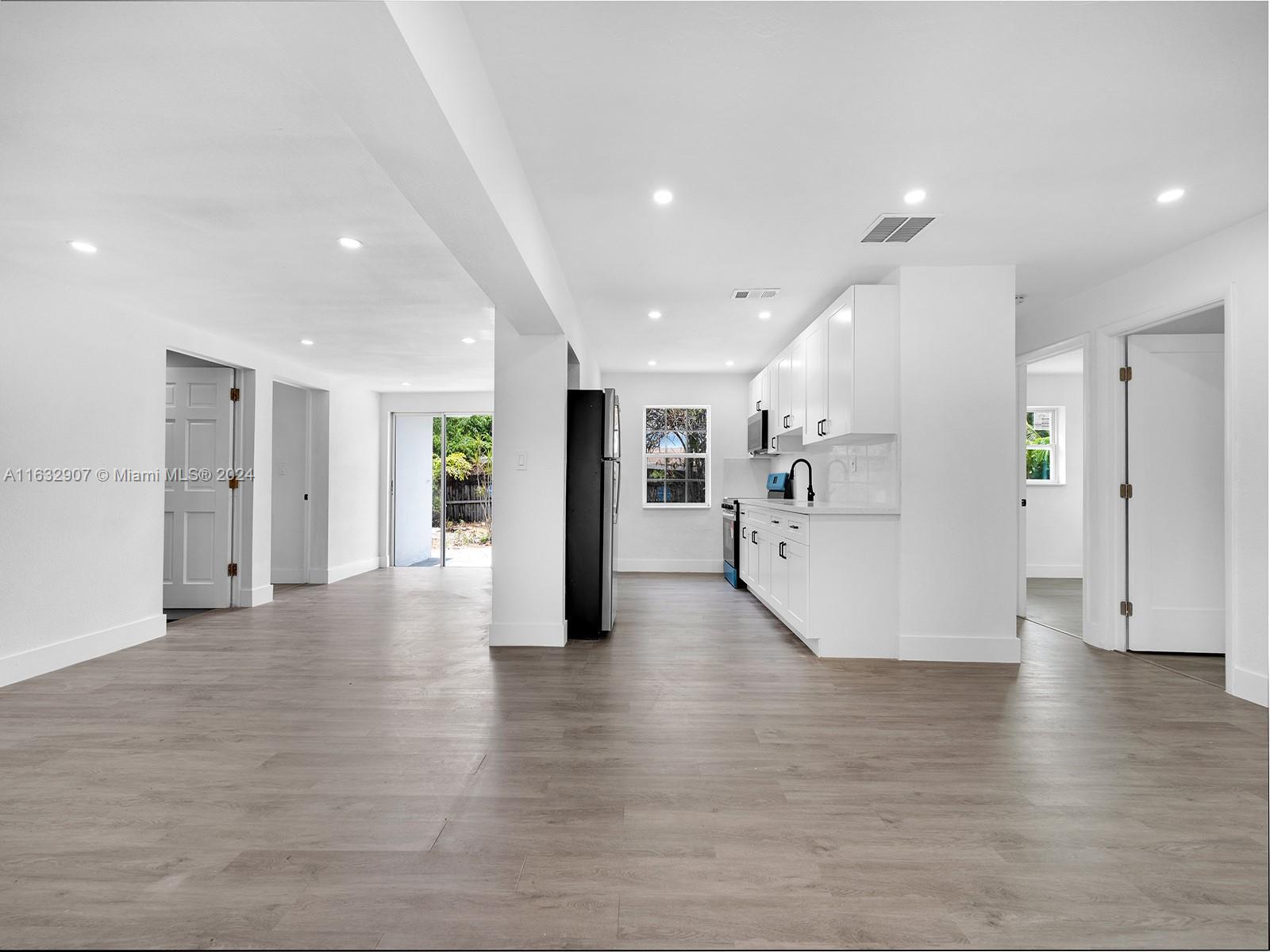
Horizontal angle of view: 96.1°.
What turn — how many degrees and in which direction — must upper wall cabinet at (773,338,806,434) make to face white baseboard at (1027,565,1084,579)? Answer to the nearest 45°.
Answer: approximately 135° to its right

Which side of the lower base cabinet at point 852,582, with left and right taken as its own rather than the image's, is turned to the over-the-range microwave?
right

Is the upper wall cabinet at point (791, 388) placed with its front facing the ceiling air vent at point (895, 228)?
no

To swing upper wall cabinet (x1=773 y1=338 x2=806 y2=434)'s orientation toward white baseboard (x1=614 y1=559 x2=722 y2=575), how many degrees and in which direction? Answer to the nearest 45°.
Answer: approximately 45° to its right

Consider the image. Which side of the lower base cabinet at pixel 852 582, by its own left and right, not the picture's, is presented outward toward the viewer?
left

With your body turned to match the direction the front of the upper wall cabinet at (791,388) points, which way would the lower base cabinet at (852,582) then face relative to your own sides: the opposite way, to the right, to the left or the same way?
the same way

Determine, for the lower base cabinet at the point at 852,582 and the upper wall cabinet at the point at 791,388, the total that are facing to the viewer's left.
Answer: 2

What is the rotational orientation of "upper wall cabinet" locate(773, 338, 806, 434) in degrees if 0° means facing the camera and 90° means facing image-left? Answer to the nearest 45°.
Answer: approximately 90°

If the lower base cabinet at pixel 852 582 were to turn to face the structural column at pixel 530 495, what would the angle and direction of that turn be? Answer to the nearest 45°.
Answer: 0° — it already faces it

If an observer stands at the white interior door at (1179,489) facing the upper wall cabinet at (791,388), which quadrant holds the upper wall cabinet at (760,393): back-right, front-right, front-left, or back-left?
front-right

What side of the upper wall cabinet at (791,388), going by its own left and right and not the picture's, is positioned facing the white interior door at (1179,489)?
back

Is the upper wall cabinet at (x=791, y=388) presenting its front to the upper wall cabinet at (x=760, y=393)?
no

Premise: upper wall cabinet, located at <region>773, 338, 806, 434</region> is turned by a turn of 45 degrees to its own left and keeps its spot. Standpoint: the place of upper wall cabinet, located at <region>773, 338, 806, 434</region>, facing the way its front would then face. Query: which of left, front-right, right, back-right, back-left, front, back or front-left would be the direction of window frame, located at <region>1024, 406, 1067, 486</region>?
back

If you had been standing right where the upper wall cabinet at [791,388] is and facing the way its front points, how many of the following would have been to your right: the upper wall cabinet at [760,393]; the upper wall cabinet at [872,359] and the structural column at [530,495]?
1
